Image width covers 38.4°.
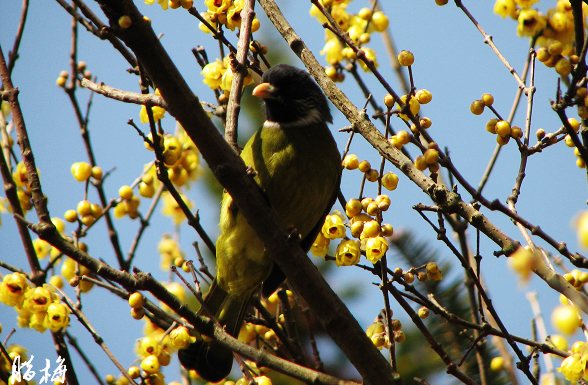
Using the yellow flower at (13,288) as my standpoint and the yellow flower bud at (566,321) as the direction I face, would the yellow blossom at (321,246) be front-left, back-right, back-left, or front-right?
front-left

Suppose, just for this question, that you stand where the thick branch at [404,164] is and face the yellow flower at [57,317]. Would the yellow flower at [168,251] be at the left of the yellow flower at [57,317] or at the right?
right

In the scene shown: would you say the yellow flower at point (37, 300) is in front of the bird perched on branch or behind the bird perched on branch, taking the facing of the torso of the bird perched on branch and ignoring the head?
in front

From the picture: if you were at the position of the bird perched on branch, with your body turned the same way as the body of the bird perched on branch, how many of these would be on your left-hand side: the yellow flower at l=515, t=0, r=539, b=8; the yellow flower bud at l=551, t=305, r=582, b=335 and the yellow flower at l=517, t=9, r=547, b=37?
3

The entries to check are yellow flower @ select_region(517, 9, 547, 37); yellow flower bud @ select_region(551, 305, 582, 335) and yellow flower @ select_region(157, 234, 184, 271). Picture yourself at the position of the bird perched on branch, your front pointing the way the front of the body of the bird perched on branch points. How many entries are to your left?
2

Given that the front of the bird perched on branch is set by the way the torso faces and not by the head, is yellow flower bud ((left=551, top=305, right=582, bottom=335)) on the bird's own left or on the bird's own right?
on the bird's own left

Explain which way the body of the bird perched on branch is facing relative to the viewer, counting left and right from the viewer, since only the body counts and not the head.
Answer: facing the viewer and to the left of the viewer

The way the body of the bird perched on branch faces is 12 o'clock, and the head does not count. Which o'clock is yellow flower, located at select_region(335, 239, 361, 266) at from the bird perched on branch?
The yellow flower is roughly at 10 o'clock from the bird perched on branch.

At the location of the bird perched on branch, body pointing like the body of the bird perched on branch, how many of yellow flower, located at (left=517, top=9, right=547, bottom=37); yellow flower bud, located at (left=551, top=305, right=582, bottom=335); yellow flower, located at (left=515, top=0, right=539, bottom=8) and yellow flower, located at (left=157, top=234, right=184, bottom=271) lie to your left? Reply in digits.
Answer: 3

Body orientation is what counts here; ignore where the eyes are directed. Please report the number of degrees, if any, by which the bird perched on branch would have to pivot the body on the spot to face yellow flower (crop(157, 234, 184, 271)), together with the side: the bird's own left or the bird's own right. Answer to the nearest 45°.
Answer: approximately 90° to the bird's own right
